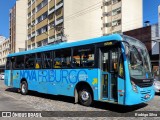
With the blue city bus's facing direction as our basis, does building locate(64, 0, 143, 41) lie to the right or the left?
on its left

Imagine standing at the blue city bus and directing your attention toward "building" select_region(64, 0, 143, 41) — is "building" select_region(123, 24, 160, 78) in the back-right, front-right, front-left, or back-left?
front-right

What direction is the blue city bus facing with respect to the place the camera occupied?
facing the viewer and to the right of the viewer

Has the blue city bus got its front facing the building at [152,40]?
no

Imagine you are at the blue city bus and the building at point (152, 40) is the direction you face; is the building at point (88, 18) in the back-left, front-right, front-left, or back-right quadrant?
front-left
